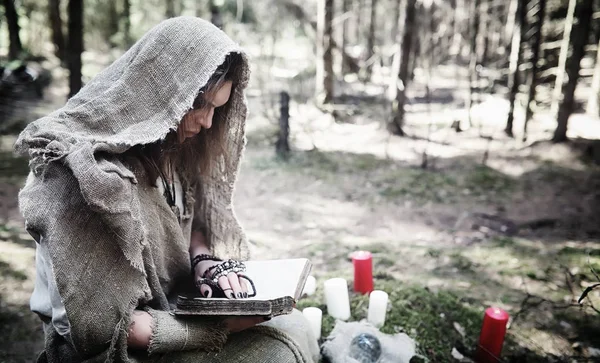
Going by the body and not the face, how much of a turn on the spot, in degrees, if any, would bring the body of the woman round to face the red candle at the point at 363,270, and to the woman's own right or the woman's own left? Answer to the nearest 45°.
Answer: approximately 45° to the woman's own left

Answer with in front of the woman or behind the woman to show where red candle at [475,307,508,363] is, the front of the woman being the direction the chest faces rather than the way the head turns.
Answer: in front

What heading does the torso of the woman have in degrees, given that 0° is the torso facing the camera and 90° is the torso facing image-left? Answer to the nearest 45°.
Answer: approximately 270°

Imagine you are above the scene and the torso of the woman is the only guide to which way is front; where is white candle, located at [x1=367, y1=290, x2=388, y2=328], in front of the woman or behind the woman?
in front
